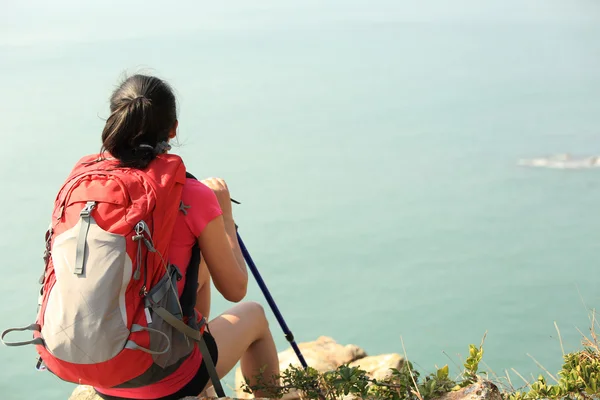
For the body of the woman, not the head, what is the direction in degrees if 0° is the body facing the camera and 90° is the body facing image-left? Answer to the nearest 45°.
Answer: approximately 225°

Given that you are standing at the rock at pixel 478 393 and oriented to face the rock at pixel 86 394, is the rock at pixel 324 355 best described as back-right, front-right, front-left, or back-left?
front-right

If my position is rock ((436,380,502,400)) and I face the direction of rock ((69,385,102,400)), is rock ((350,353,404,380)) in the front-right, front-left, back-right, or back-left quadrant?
front-right

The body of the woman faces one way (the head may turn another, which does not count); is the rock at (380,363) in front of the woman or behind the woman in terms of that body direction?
in front

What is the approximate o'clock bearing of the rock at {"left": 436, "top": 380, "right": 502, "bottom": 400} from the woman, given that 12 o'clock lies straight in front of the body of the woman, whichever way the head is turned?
The rock is roughly at 2 o'clock from the woman.
